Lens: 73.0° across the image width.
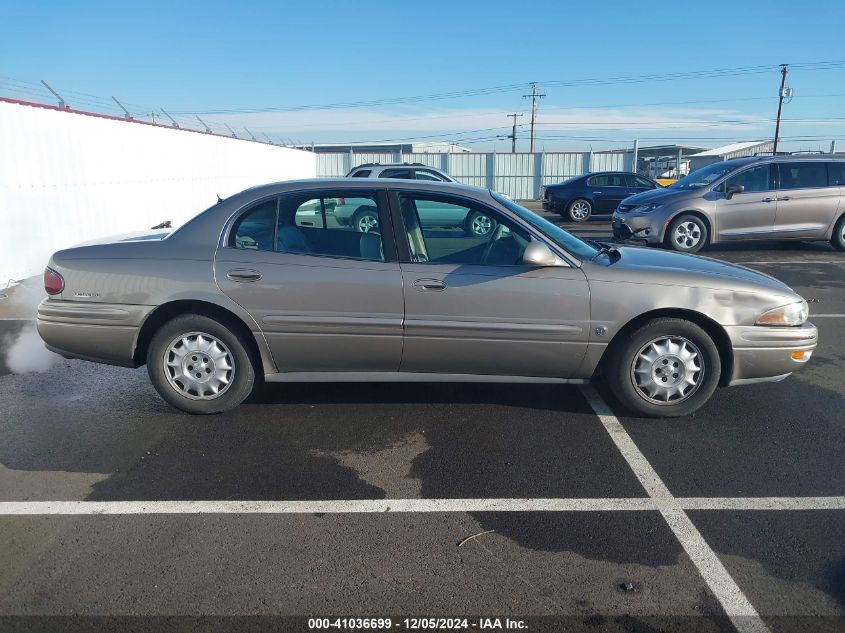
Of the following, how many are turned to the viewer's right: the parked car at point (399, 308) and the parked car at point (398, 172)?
2

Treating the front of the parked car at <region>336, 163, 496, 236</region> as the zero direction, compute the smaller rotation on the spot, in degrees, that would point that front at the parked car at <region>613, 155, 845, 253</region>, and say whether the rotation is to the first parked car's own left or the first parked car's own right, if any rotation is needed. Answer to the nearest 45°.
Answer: approximately 45° to the first parked car's own left

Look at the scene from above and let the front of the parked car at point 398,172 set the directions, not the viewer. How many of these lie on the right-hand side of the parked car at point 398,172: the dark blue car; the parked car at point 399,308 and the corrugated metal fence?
1

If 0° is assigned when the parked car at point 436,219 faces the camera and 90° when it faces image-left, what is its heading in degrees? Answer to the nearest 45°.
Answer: approximately 270°

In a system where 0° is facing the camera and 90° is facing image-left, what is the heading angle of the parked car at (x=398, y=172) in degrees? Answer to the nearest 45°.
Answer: approximately 270°

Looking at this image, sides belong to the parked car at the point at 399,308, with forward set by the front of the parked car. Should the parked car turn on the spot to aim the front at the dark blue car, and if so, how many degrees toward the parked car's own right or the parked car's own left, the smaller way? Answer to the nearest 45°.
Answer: approximately 90° to the parked car's own left

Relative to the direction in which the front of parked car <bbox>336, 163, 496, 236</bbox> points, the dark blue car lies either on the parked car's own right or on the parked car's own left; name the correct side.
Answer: on the parked car's own left

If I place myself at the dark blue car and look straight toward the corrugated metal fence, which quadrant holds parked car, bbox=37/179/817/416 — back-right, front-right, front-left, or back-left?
back-left

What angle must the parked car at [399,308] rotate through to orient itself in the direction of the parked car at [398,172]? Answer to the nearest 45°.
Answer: approximately 90° to its left

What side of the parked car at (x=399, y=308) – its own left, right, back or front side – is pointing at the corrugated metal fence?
left

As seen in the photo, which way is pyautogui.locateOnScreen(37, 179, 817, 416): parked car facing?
to the viewer's right
